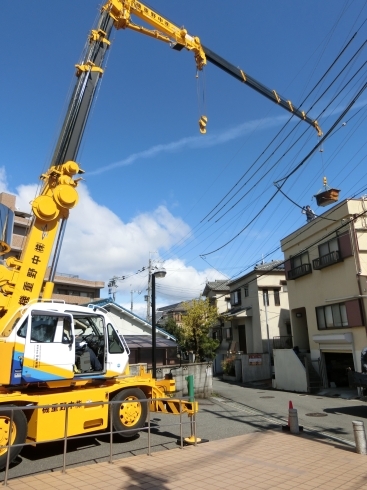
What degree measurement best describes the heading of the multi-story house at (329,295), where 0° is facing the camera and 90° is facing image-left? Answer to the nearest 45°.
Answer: approximately 45°

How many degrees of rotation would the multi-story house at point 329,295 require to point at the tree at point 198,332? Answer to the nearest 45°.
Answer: approximately 45° to its right

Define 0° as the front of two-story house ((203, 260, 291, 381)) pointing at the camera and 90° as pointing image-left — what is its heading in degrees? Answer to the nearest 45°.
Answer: approximately 45°
